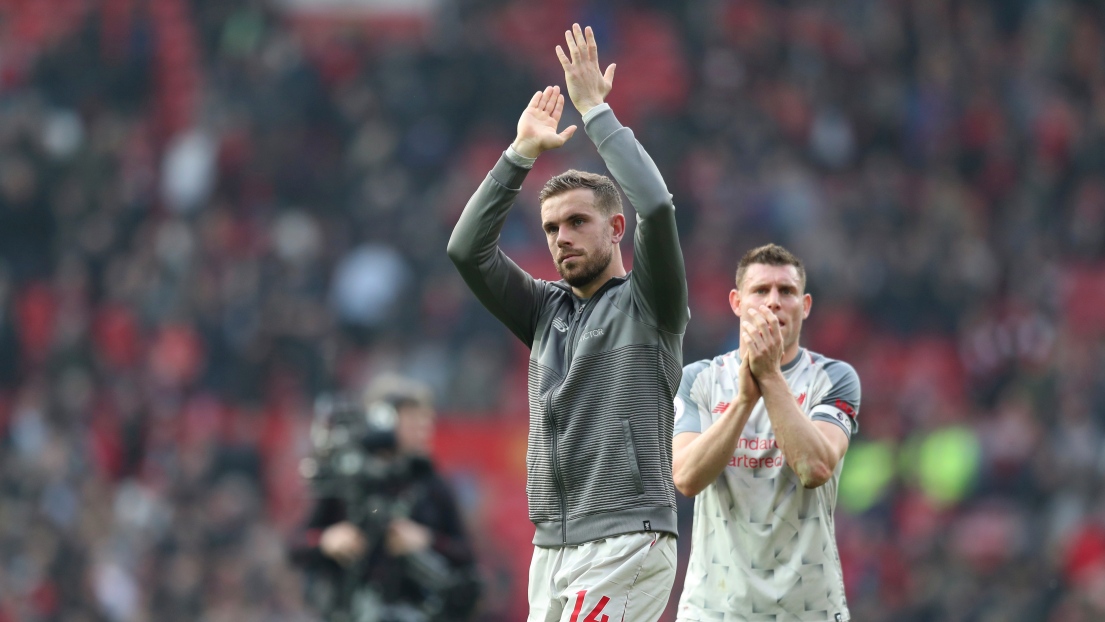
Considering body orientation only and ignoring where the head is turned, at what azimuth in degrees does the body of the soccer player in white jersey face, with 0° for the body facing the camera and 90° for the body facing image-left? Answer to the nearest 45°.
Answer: approximately 0°

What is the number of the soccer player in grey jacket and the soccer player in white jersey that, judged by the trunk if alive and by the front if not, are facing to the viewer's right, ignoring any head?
0

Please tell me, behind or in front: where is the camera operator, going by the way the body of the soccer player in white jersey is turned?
behind

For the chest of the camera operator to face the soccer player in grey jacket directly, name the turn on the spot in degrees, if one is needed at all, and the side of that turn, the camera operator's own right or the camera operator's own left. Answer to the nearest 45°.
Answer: approximately 45° to the camera operator's own left

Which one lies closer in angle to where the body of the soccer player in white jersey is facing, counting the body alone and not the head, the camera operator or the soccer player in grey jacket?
the soccer player in grey jacket

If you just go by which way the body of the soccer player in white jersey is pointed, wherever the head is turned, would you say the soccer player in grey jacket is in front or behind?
in front

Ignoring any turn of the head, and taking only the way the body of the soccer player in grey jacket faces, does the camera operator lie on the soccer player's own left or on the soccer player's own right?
on the soccer player's own right
